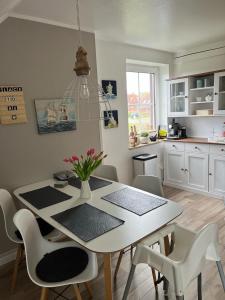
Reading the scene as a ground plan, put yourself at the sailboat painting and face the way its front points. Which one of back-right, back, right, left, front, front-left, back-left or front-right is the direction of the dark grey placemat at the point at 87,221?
front-right

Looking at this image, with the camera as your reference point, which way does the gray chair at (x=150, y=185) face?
facing the viewer and to the left of the viewer

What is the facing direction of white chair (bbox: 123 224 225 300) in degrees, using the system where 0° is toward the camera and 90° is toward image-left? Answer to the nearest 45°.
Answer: approximately 135°

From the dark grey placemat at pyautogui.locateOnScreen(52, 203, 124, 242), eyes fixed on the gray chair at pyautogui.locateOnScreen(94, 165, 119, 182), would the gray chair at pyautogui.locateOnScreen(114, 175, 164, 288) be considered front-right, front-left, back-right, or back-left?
front-right

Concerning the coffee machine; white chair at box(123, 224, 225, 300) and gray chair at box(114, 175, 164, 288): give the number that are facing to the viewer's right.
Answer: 0

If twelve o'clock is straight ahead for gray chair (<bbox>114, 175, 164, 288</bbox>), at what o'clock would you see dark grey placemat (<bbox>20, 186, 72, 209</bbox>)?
The dark grey placemat is roughly at 1 o'clock from the gray chair.

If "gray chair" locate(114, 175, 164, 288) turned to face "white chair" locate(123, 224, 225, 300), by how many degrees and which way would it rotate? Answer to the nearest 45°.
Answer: approximately 45° to its left

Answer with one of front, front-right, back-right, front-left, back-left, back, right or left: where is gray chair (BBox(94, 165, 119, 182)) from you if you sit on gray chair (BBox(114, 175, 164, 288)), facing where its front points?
right

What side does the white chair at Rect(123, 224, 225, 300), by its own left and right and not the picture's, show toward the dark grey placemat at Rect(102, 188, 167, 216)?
front

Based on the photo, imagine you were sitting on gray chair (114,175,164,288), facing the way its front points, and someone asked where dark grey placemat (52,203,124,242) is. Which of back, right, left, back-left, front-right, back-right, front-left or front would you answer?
front

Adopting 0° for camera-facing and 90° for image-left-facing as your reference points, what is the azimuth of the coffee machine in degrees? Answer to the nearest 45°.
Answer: approximately 45°

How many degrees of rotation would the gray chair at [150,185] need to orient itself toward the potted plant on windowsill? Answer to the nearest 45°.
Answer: approximately 135° to its right

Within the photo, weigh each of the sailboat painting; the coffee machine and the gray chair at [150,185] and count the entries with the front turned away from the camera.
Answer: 0

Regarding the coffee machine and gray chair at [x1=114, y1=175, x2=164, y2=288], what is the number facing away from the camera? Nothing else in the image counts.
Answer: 0

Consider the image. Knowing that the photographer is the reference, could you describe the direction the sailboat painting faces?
facing the viewer and to the right of the viewer
